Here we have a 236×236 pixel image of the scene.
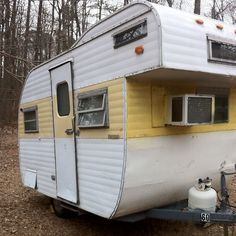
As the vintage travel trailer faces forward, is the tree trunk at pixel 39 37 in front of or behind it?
behind

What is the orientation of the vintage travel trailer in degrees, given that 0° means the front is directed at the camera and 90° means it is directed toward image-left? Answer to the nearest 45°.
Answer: approximately 315°
